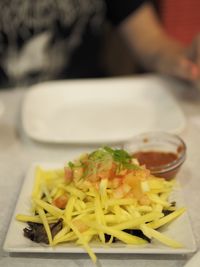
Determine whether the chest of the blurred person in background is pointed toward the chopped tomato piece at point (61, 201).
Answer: yes

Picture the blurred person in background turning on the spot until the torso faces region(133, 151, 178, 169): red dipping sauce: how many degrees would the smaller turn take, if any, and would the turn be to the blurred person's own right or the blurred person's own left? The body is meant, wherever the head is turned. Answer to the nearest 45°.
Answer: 0° — they already face it

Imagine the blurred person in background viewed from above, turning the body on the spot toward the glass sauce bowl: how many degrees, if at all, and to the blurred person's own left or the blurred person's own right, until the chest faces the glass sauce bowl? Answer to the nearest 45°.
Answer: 0° — they already face it

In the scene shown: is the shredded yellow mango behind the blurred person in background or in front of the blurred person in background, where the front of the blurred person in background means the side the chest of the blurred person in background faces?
in front

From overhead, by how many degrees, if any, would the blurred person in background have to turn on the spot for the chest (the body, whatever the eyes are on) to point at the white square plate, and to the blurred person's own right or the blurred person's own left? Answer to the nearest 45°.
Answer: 0° — they already face it

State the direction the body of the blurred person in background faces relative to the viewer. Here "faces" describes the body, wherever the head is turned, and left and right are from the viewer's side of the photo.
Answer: facing the viewer
